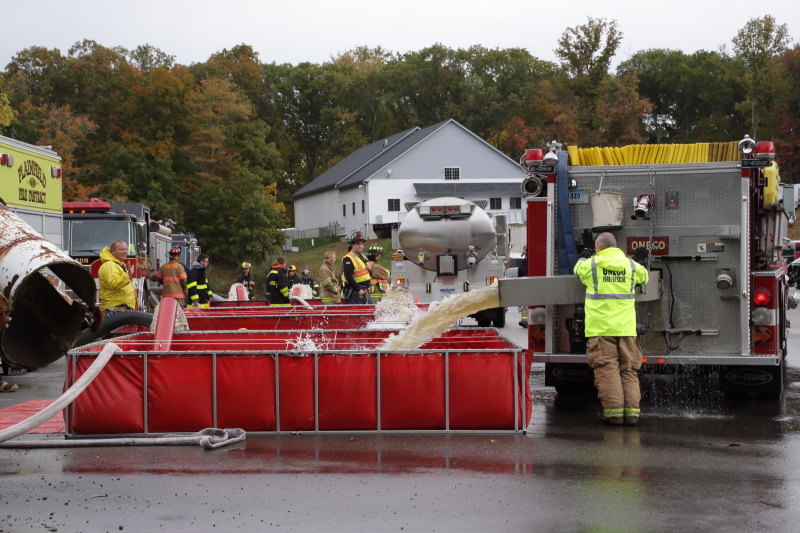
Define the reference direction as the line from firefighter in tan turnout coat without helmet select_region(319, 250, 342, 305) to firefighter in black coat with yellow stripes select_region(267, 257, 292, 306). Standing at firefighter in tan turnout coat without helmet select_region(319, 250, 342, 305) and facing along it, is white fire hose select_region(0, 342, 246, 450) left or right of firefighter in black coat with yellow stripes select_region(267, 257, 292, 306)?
left

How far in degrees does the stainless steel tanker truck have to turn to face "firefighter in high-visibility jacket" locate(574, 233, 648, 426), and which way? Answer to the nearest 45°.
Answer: approximately 180°

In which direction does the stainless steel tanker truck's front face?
away from the camera

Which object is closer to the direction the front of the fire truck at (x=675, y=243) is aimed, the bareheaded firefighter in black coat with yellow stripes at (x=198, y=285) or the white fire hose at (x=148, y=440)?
the bareheaded firefighter in black coat with yellow stripes

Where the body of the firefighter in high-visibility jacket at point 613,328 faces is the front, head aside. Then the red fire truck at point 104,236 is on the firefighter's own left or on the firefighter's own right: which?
on the firefighter's own left

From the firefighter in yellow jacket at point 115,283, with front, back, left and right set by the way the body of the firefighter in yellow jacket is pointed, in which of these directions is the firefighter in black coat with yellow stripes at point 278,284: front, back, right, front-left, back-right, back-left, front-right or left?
front-left

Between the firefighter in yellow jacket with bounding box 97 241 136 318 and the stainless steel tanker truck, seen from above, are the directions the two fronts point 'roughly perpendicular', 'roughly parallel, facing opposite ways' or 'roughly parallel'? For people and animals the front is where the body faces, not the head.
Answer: roughly perpendicular

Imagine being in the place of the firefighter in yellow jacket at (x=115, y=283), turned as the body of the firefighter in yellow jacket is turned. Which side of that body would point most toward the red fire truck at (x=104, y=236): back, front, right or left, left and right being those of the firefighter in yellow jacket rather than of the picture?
left

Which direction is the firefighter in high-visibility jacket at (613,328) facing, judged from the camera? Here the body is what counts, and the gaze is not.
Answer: away from the camera

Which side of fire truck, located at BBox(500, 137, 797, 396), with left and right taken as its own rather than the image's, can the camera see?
back

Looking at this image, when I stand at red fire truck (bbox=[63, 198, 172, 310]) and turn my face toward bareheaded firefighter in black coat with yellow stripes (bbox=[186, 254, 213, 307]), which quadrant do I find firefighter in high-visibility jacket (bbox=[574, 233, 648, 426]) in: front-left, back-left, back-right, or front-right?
front-right

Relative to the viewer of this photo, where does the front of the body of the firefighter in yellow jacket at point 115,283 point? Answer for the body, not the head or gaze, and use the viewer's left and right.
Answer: facing to the right of the viewer

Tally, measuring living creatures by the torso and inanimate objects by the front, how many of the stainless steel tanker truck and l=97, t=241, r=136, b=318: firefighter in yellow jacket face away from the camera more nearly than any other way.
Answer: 1

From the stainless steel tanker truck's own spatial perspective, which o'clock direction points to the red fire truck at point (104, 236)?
The red fire truck is roughly at 9 o'clock from the stainless steel tanker truck.
